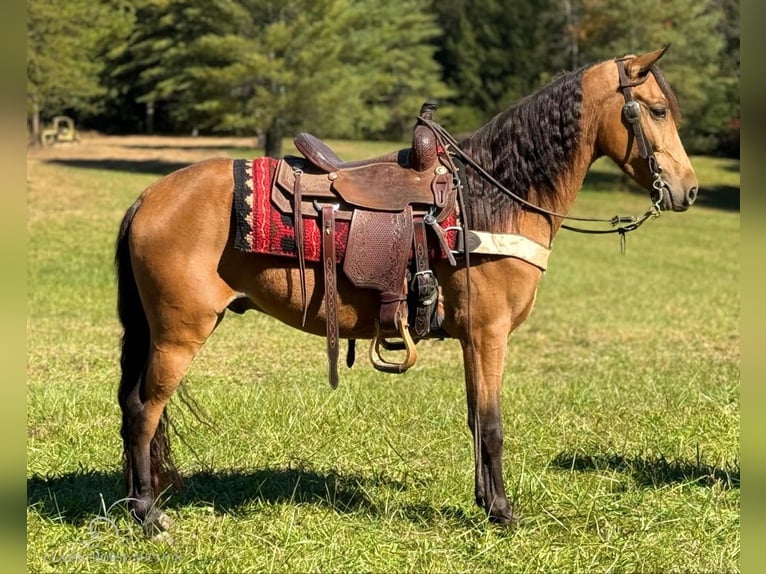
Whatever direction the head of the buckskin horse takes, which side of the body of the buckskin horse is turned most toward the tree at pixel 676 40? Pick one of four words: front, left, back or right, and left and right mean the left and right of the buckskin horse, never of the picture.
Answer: left

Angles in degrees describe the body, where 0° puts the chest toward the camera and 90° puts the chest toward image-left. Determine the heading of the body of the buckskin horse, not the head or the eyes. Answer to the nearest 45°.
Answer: approximately 270°
